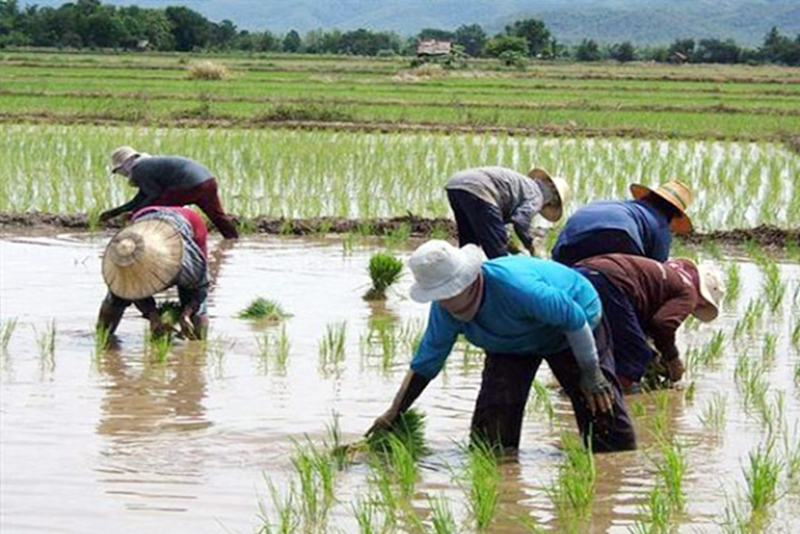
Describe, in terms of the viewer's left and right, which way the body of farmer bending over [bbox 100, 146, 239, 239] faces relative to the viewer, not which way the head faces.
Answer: facing to the left of the viewer

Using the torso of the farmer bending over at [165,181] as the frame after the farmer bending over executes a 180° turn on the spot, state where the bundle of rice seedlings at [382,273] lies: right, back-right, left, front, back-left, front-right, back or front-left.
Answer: front-right

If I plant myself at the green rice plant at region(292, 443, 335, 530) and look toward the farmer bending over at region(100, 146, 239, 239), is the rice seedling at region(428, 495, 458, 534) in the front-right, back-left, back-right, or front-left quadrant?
back-right

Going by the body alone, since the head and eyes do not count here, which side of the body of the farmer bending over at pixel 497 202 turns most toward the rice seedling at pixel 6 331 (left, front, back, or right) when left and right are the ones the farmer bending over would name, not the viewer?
back

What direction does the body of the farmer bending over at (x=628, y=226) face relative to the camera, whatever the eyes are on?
to the viewer's right

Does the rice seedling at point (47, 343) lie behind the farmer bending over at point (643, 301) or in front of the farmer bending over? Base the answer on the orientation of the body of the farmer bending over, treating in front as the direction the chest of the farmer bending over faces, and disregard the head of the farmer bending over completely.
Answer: behind

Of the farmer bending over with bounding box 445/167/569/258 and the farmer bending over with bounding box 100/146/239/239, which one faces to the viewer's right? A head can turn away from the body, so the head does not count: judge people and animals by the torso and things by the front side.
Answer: the farmer bending over with bounding box 445/167/569/258

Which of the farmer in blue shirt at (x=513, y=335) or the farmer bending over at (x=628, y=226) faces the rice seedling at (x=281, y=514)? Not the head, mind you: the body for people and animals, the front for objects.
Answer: the farmer in blue shirt

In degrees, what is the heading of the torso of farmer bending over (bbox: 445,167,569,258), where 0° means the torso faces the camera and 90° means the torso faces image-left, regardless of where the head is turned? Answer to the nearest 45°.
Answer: approximately 270°

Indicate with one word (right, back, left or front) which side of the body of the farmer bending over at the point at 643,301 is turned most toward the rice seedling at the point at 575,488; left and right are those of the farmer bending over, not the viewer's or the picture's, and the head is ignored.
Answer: right

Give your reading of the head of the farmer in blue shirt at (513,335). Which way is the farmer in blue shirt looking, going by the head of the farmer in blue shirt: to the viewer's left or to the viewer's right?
to the viewer's left
